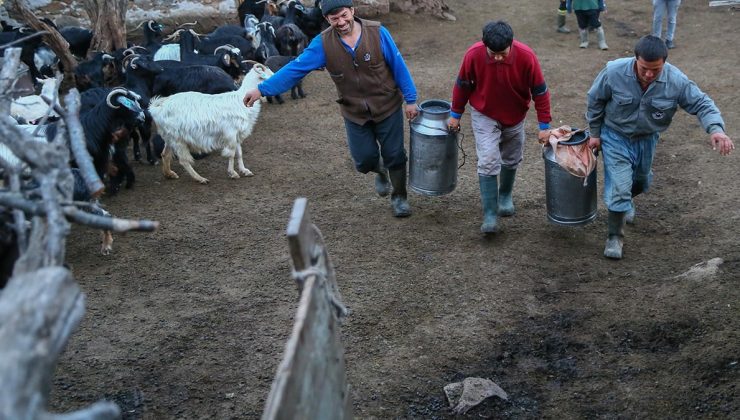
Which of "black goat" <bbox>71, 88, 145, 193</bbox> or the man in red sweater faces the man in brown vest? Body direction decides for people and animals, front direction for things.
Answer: the black goat

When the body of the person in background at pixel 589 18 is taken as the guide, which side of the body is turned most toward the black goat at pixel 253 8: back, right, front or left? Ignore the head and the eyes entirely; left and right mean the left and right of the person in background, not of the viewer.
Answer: right

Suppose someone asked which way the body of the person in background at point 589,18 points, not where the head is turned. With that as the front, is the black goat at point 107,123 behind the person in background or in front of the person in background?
in front

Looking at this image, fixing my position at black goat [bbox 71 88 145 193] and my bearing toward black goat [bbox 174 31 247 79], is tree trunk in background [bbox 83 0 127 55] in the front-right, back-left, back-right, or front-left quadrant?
front-left

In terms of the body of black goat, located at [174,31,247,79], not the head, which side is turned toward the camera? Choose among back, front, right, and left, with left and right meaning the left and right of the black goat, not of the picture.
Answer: right

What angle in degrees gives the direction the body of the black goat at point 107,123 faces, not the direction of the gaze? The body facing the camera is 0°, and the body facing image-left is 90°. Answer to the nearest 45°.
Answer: approximately 315°

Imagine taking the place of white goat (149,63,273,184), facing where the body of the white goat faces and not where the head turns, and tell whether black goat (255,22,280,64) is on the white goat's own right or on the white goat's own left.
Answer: on the white goat's own left

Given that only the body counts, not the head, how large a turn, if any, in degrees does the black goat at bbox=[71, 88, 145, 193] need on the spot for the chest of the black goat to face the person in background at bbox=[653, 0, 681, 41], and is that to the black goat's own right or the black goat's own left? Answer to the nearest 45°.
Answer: approximately 45° to the black goat's own left

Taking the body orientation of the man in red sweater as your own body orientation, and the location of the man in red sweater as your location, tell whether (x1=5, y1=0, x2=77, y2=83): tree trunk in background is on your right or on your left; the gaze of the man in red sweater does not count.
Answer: on your right
